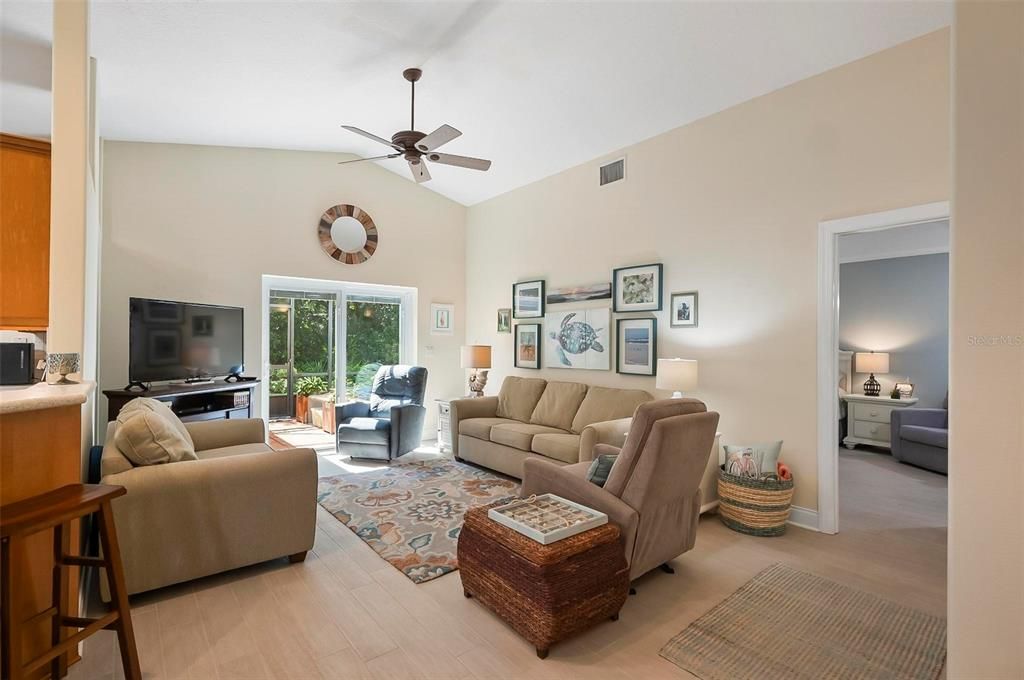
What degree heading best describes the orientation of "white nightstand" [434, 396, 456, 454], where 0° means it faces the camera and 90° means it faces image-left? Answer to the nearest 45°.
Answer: approximately 45°

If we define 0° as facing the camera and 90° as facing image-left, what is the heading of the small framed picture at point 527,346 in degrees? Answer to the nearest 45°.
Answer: approximately 45°

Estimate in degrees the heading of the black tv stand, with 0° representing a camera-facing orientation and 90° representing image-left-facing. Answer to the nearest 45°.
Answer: approximately 315°

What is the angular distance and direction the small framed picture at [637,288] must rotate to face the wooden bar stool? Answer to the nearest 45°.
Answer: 0° — it already faces it

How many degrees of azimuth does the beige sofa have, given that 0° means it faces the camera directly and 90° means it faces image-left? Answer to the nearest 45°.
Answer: approximately 45°

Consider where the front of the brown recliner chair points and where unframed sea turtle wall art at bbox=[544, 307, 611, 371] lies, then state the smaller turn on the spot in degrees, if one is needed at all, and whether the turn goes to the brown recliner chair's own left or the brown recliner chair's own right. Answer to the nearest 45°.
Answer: approximately 45° to the brown recliner chair's own right

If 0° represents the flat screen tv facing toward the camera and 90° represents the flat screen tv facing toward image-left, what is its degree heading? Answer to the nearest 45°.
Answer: approximately 315°

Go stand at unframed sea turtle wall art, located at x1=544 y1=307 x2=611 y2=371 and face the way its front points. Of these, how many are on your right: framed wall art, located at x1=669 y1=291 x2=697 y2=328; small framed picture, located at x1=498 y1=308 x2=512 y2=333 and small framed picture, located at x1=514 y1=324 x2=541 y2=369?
2

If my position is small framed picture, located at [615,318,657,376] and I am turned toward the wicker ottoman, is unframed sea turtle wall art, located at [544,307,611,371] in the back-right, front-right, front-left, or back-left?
back-right

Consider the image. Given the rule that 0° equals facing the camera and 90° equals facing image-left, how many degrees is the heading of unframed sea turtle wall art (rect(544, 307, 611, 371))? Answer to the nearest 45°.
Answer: approximately 45°

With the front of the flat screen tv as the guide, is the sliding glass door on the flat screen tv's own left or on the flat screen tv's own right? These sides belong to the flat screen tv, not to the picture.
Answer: on the flat screen tv's own left
